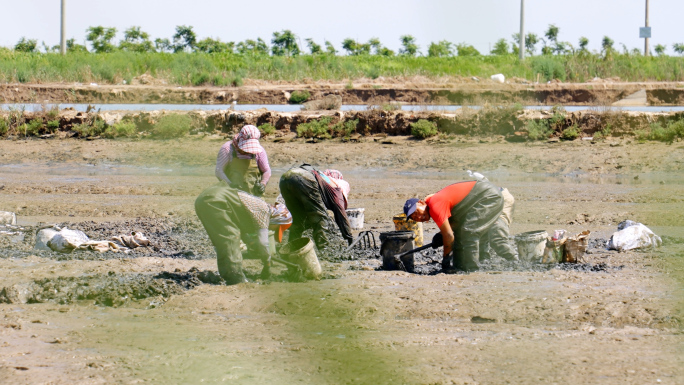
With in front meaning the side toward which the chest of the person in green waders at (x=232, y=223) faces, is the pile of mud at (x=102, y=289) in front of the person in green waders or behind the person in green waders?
behind

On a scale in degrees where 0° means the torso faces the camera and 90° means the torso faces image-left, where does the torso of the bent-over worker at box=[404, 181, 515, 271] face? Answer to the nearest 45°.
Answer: approximately 90°

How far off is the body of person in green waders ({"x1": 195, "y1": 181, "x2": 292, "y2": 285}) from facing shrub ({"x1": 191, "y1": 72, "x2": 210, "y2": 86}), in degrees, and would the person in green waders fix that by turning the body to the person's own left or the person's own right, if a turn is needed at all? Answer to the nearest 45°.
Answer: approximately 90° to the person's own left

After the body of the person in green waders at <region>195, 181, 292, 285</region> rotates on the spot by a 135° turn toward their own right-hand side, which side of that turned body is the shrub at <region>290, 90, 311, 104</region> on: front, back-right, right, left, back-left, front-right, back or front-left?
back-right

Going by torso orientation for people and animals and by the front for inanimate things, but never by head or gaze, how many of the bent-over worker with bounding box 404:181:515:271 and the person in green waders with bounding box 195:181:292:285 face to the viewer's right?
1

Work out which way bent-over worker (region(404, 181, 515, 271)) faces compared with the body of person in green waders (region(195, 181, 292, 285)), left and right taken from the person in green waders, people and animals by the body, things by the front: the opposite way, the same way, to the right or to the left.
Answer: the opposite way

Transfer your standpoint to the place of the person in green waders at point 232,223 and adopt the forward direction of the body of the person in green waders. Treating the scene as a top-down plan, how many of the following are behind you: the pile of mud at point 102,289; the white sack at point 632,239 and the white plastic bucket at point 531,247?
1

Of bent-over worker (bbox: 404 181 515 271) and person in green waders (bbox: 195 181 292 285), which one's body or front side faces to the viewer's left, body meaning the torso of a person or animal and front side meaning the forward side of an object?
the bent-over worker

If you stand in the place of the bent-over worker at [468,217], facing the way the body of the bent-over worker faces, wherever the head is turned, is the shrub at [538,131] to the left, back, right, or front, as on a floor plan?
right

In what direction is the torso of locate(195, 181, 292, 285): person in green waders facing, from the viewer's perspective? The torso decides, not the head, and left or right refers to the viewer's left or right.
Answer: facing to the right of the viewer

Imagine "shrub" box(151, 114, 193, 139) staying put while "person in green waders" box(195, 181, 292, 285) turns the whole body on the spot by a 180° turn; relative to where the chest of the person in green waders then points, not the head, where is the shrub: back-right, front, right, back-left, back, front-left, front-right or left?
right
